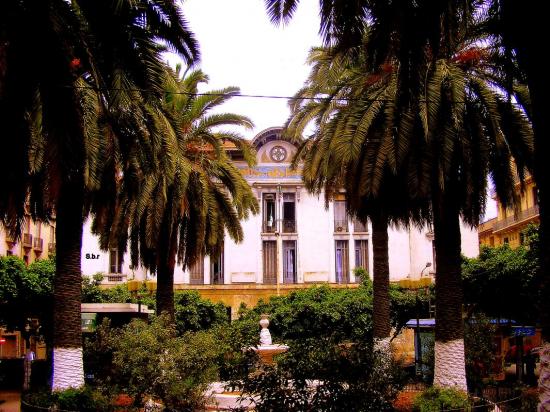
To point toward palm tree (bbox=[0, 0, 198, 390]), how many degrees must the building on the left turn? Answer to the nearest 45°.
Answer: approximately 45° to its right

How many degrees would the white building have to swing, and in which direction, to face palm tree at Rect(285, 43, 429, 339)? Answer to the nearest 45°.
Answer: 0° — it already faces it

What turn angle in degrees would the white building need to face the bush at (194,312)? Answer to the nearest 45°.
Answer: approximately 45° to its right

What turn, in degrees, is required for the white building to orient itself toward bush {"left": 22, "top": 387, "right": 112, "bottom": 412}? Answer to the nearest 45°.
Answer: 0° — it already faces it

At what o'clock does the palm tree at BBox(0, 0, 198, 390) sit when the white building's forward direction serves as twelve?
The palm tree is roughly at 12 o'clock from the white building.

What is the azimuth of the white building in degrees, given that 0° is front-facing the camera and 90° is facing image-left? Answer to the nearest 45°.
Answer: approximately 0°

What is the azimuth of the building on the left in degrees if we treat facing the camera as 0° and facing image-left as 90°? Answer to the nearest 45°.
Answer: approximately 315°

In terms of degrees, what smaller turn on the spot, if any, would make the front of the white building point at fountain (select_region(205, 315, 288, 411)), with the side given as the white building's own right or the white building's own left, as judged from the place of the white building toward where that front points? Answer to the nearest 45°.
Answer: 0° — it already faces it
